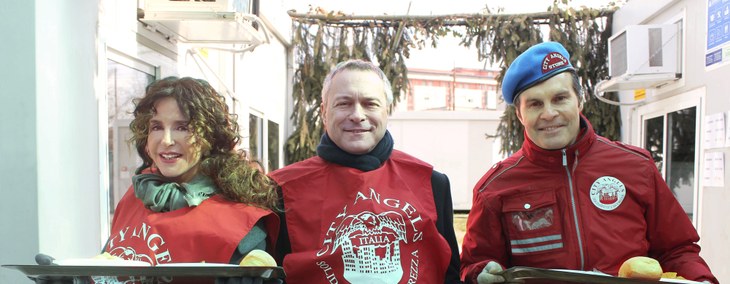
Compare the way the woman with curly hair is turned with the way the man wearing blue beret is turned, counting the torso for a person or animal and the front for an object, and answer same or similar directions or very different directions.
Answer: same or similar directions

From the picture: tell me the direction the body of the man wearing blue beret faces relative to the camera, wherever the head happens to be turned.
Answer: toward the camera

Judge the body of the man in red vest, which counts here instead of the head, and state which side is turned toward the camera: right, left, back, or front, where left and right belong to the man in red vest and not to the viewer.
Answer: front

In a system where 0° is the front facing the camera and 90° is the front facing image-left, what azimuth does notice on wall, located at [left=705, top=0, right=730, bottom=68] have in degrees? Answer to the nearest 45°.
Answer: approximately 45°

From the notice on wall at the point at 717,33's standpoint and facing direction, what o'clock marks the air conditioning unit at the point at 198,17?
The air conditioning unit is roughly at 12 o'clock from the notice on wall.

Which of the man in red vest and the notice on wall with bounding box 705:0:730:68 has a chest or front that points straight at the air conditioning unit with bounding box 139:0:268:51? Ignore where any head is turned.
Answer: the notice on wall

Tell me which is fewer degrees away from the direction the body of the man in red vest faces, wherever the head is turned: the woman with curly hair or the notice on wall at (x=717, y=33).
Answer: the woman with curly hair

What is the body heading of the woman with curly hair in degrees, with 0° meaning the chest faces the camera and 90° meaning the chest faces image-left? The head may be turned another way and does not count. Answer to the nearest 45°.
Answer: approximately 45°

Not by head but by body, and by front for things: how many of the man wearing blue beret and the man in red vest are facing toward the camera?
2

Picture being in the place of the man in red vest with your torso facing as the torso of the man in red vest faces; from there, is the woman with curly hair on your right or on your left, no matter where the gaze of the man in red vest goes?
on your right

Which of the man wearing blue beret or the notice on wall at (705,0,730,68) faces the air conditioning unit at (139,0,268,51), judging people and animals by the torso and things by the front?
the notice on wall

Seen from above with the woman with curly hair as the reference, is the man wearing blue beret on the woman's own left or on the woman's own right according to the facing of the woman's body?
on the woman's own left

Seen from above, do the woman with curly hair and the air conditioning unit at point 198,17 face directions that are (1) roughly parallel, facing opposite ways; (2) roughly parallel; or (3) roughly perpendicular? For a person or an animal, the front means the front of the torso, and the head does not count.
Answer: roughly perpendicular

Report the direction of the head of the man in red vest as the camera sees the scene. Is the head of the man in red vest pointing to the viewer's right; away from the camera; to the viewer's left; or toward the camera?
toward the camera
